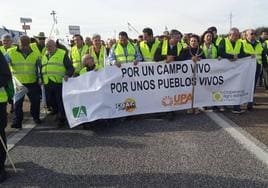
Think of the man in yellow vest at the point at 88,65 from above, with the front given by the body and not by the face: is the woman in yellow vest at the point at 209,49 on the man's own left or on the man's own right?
on the man's own left

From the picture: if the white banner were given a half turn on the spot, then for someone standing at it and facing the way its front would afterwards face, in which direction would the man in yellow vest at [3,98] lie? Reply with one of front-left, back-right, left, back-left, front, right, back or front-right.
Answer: back-left

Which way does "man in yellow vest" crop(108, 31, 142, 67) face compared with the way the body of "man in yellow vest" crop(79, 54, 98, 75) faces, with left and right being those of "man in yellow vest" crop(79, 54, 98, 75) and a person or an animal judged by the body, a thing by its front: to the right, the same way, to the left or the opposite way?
the same way

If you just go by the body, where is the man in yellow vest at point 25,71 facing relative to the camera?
toward the camera

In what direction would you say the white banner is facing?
toward the camera

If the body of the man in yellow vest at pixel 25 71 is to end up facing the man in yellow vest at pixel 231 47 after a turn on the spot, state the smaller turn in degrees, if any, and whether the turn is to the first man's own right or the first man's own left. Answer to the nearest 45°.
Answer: approximately 90° to the first man's own left

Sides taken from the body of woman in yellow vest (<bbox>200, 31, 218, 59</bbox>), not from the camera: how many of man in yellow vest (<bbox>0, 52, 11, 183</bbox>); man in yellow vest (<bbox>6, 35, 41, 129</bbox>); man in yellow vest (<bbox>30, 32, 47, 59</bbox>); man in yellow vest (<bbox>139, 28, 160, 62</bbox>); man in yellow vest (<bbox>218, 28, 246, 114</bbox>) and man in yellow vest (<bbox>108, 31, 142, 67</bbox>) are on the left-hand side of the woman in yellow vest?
1

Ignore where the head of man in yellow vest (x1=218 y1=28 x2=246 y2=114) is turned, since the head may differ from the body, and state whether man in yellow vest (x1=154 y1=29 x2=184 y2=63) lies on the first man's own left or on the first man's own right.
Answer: on the first man's own right

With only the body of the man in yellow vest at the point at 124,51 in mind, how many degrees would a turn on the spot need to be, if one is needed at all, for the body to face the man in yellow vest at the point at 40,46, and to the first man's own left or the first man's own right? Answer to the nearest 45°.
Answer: approximately 135° to the first man's own right

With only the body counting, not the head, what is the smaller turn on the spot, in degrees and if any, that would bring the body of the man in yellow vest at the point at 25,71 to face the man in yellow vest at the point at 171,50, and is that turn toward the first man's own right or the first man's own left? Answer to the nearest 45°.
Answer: approximately 90° to the first man's own left

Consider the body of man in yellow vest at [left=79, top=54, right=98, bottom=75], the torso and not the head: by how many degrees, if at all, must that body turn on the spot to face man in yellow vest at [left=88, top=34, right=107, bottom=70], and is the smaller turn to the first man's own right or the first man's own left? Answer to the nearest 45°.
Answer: approximately 180°

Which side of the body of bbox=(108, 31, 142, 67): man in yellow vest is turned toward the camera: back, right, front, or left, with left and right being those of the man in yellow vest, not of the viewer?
front

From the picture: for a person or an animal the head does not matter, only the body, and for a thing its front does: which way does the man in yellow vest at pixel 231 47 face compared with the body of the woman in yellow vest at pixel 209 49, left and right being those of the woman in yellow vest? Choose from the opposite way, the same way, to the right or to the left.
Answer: the same way

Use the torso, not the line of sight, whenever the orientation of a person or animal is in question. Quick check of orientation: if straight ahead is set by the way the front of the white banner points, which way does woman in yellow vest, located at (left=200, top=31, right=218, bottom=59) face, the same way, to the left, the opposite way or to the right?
the same way

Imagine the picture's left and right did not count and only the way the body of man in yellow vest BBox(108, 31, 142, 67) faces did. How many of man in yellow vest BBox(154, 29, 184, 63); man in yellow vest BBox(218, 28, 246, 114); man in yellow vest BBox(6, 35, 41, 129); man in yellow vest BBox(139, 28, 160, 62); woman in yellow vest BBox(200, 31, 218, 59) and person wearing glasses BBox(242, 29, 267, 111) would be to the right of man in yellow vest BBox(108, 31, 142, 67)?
1

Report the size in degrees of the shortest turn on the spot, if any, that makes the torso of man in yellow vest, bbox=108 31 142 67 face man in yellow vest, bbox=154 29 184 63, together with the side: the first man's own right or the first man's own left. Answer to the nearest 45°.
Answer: approximately 90° to the first man's own left
